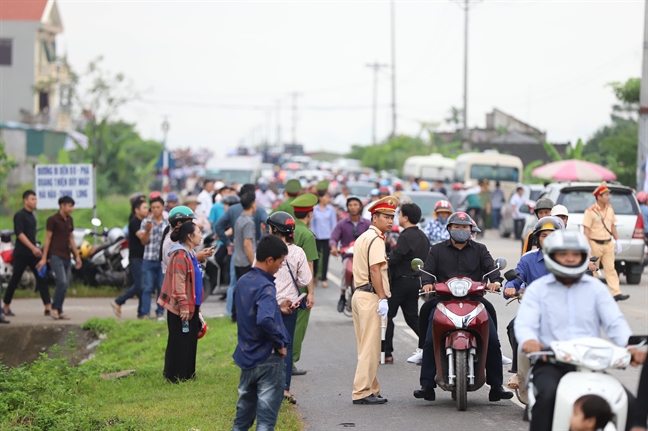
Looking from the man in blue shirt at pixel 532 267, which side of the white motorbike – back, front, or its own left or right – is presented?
back

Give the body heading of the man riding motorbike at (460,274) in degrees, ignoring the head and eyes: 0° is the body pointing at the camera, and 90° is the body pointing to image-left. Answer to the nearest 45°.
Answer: approximately 0°

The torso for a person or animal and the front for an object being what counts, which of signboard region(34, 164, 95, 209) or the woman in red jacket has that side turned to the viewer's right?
the woman in red jacket

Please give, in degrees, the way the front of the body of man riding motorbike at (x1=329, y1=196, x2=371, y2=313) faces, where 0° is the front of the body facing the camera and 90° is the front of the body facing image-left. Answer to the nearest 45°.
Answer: approximately 0°

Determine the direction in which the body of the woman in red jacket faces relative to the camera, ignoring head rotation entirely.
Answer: to the viewer's right

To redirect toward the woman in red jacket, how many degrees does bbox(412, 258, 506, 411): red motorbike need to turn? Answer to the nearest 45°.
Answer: approximately 90° to its right

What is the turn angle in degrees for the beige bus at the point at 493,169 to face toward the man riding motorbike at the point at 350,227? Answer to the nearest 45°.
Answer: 0° — it already faces them
